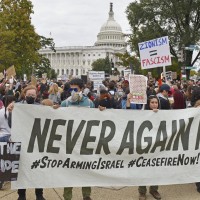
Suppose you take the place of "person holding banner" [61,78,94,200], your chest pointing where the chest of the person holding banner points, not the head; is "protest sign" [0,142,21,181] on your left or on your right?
on your right

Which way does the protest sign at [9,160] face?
toward the camera

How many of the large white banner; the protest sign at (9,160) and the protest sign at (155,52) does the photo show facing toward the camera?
3

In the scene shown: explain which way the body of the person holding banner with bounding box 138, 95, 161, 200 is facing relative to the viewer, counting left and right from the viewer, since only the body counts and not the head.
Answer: facing the viewer

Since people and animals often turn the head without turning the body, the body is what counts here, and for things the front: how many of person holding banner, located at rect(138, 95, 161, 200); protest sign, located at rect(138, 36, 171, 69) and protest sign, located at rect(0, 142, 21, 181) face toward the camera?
3

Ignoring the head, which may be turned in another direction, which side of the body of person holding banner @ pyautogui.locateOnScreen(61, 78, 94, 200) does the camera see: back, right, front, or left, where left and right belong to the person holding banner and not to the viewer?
front

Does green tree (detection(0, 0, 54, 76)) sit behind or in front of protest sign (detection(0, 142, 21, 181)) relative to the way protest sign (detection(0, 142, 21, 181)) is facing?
behind

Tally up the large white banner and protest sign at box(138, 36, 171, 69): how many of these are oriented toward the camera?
2

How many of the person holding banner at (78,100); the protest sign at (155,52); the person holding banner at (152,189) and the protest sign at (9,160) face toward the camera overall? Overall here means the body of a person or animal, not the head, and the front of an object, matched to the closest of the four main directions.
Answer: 4

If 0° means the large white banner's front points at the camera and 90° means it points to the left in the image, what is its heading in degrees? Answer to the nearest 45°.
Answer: approximately 0°

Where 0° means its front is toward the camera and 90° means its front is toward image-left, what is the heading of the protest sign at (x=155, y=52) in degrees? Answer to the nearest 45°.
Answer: approximately 0°

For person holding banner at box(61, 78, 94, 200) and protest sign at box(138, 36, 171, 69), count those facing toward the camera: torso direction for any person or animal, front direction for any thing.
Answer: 2
